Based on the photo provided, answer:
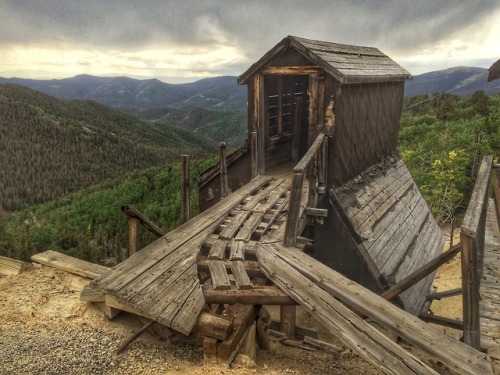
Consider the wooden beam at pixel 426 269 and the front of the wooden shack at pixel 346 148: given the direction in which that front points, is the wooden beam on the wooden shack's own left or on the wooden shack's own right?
on the wooden shack's own left

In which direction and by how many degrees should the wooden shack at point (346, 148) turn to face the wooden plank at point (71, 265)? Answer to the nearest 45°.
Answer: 0° — it already faces it

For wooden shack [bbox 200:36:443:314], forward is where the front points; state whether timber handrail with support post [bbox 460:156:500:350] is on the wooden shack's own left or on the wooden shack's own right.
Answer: on the wooden shack's own left

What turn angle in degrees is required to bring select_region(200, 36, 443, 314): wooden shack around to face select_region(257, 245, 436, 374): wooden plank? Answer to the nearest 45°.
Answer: approximately 45° to its left

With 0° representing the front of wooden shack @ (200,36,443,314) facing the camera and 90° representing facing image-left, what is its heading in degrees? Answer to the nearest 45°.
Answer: approximately 45°

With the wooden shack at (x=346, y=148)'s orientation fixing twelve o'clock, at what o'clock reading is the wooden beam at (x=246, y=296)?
The wooden beam is roughly at 11 o'clock from the wooden shack.

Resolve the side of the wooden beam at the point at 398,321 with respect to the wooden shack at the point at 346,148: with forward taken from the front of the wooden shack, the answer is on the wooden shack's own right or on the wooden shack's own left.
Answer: on the wooden shack's own left
